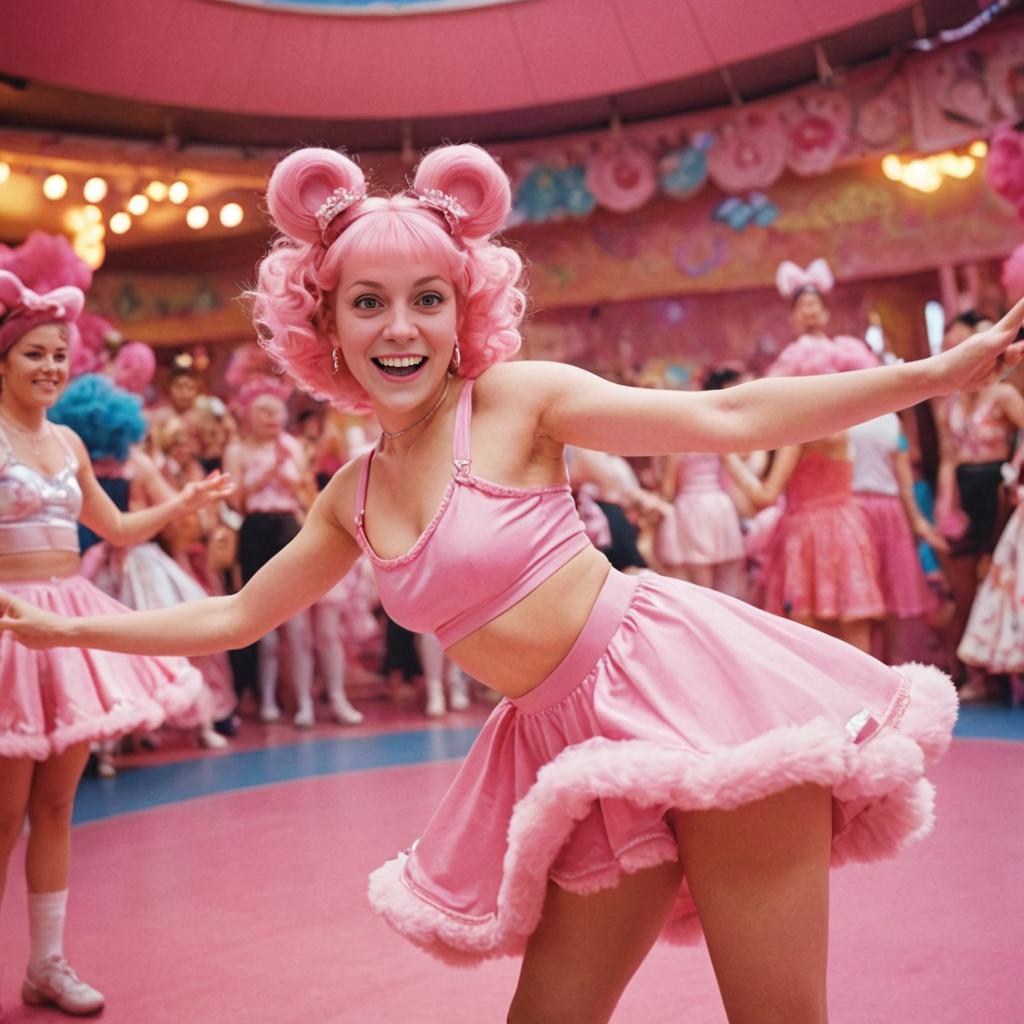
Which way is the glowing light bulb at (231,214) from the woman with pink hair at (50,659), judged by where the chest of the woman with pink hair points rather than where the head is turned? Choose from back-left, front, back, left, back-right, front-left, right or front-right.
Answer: back-left

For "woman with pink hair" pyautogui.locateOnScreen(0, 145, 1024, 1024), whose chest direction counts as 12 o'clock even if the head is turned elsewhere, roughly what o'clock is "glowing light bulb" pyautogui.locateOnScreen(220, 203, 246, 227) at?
The glowing light bulb is roughly at 4 o'clock from the woman with pink hair.

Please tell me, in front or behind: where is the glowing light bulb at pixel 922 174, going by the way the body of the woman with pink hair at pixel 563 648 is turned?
behind

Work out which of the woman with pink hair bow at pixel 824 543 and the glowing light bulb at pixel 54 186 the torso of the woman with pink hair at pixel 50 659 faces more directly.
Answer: the woman with pink hair bow

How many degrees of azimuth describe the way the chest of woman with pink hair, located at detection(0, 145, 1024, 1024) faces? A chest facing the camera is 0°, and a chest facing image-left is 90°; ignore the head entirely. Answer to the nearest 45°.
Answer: approximately 45°

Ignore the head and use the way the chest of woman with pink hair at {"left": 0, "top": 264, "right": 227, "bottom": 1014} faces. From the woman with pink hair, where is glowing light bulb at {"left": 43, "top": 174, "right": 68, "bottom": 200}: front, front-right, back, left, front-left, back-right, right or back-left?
back-left

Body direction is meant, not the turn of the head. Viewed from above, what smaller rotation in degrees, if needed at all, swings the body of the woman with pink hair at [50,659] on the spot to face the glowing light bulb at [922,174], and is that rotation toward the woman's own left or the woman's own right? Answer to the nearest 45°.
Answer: approximately 90° to the woman's own left
